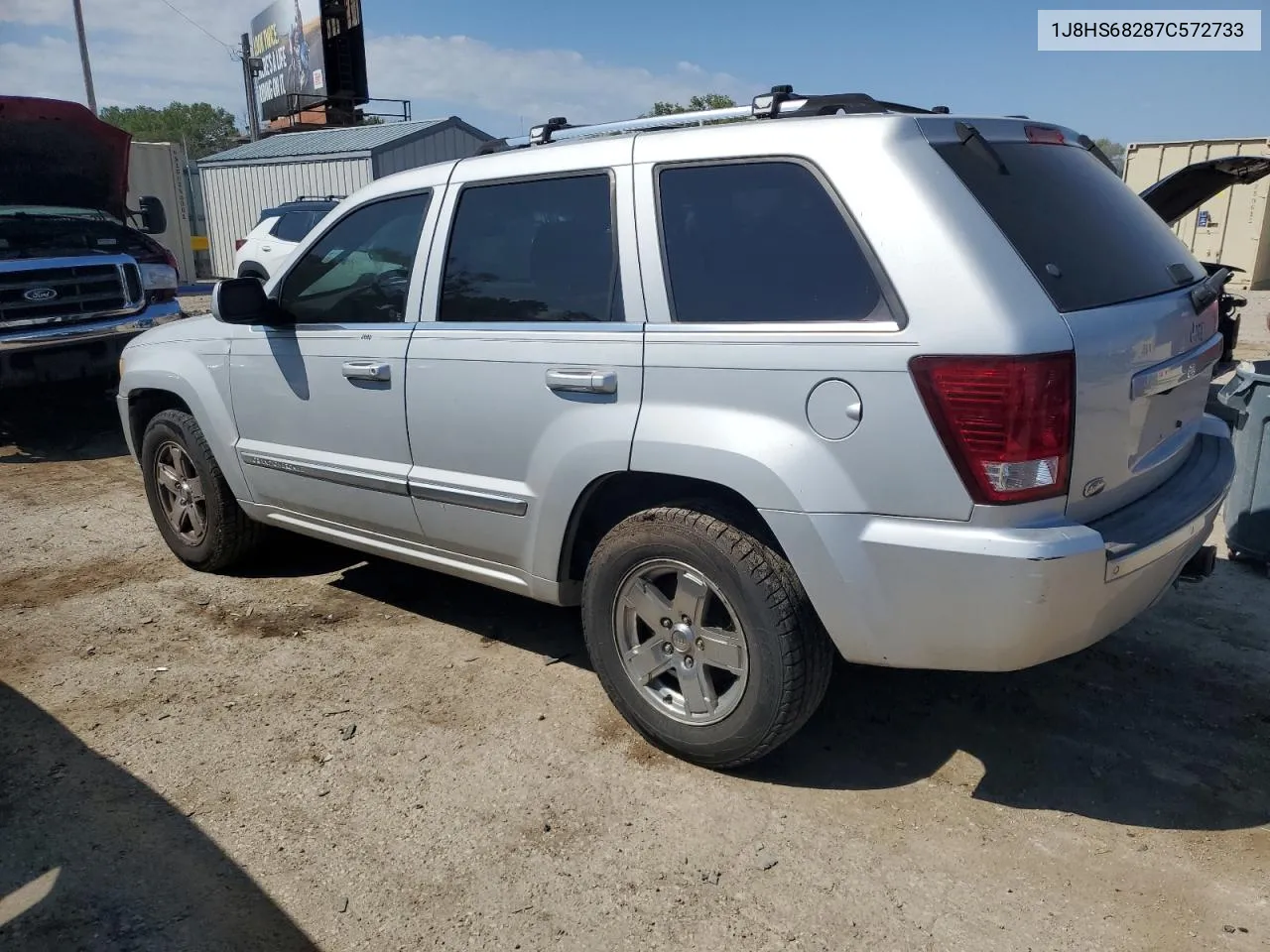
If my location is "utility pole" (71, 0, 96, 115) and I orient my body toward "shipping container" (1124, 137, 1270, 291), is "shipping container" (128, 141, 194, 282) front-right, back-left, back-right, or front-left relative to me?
front-right

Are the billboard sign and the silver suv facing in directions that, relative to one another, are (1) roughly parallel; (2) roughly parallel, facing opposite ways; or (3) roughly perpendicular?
roughly perpendicular

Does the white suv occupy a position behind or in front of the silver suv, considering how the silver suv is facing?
in front

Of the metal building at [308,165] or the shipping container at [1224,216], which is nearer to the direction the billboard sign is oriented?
the metal building

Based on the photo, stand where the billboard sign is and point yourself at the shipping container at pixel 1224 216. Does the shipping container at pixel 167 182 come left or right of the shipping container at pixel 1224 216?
right

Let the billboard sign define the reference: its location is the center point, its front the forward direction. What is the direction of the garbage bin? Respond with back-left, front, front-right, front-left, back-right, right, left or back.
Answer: front-left

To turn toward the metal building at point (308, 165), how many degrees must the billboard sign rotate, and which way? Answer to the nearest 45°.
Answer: approximately 45° to its left

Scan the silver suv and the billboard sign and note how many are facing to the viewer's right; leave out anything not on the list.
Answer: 0

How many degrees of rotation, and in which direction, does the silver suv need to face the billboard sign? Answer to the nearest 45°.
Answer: approximately 45° to its right

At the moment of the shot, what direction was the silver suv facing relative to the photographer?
facing away from the viewer and to the left of the viewer

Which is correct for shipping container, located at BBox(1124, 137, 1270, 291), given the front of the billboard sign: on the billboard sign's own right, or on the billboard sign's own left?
on the billboard sign's own left

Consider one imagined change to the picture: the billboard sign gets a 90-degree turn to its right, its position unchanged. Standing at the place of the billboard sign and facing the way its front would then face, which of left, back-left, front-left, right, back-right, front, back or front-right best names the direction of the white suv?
back-left

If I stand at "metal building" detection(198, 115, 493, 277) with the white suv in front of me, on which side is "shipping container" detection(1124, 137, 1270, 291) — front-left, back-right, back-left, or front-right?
front-left

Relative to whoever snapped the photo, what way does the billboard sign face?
facing the viewer and to the left of the viewer

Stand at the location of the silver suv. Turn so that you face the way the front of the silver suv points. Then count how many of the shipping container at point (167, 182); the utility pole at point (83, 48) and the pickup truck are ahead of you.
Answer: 3

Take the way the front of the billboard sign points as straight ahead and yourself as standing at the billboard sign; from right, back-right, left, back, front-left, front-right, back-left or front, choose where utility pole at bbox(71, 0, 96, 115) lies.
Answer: front

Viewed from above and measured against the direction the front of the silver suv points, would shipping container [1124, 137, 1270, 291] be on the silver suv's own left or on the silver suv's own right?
on the silver suv's own right
